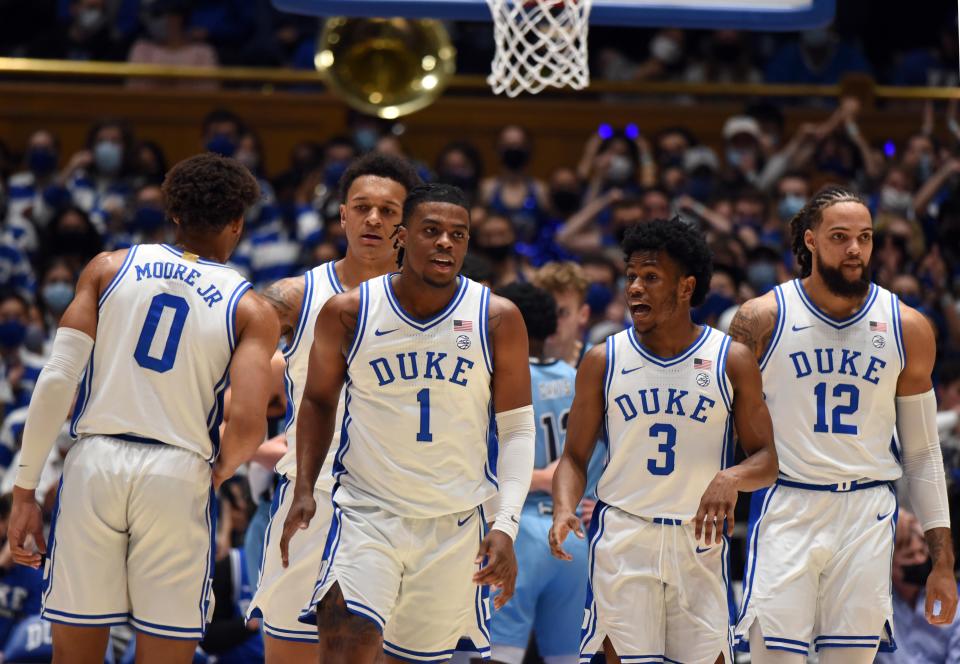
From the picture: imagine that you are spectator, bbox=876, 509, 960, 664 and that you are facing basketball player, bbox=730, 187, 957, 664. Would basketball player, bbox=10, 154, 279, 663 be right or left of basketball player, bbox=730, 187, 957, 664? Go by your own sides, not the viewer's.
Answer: right

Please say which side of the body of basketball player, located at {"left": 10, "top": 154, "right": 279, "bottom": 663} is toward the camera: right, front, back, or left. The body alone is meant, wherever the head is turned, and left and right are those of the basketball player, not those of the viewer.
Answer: back

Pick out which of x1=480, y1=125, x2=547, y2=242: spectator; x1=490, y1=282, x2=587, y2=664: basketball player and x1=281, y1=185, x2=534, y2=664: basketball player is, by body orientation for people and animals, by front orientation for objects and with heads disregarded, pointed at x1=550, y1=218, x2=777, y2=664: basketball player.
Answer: the spectator

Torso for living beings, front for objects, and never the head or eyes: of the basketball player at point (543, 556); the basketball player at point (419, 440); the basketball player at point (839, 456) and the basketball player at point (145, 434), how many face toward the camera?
2

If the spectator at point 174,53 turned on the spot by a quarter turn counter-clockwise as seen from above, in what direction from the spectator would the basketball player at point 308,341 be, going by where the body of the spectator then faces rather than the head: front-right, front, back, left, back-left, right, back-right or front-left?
right

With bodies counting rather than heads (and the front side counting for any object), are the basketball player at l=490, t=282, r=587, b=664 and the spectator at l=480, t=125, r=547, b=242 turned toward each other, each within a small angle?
yes

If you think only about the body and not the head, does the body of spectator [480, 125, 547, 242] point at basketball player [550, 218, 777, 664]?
yes

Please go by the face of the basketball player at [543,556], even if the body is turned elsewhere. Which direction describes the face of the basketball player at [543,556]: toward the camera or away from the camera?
away from the camera

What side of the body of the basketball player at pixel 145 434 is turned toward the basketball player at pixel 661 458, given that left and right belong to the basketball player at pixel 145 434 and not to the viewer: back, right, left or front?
right

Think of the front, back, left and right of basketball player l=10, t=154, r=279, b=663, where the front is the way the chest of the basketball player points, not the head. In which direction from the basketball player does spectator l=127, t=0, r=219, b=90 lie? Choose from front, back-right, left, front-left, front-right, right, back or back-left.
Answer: front

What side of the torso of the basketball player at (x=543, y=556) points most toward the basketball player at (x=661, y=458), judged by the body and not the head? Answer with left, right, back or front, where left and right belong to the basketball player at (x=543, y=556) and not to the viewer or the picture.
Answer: back

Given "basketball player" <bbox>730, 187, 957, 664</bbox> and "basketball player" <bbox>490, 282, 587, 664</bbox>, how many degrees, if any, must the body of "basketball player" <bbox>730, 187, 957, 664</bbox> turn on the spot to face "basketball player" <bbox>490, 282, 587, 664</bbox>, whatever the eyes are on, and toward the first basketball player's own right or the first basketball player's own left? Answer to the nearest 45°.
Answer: approximately 135° to the first basketball player's own right

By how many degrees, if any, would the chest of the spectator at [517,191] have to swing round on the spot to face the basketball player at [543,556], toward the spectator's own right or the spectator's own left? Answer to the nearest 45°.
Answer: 0° — they already face them

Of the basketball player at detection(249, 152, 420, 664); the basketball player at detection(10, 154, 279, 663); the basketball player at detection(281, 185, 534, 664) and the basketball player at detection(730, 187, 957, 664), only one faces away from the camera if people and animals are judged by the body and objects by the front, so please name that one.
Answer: the basketball player at detection(10, 154, 279, 663)

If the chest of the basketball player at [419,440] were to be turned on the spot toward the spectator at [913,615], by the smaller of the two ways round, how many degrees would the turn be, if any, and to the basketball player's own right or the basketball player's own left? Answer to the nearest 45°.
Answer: approximately 135° to the basketball player's own left

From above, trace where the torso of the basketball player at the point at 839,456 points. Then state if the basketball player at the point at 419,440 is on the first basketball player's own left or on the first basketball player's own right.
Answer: on the first basketball player's own right
